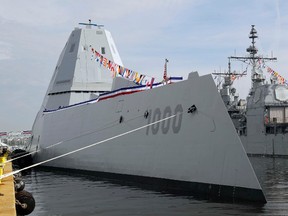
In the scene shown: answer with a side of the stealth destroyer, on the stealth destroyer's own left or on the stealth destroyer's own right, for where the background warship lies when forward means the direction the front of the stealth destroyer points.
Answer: on the stealth destroyer's own left

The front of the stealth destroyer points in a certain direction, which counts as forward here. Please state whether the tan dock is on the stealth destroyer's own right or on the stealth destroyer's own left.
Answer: on the stealth destroyer's own right

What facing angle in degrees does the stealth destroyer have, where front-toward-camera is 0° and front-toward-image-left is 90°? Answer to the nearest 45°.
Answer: approximately 315°
